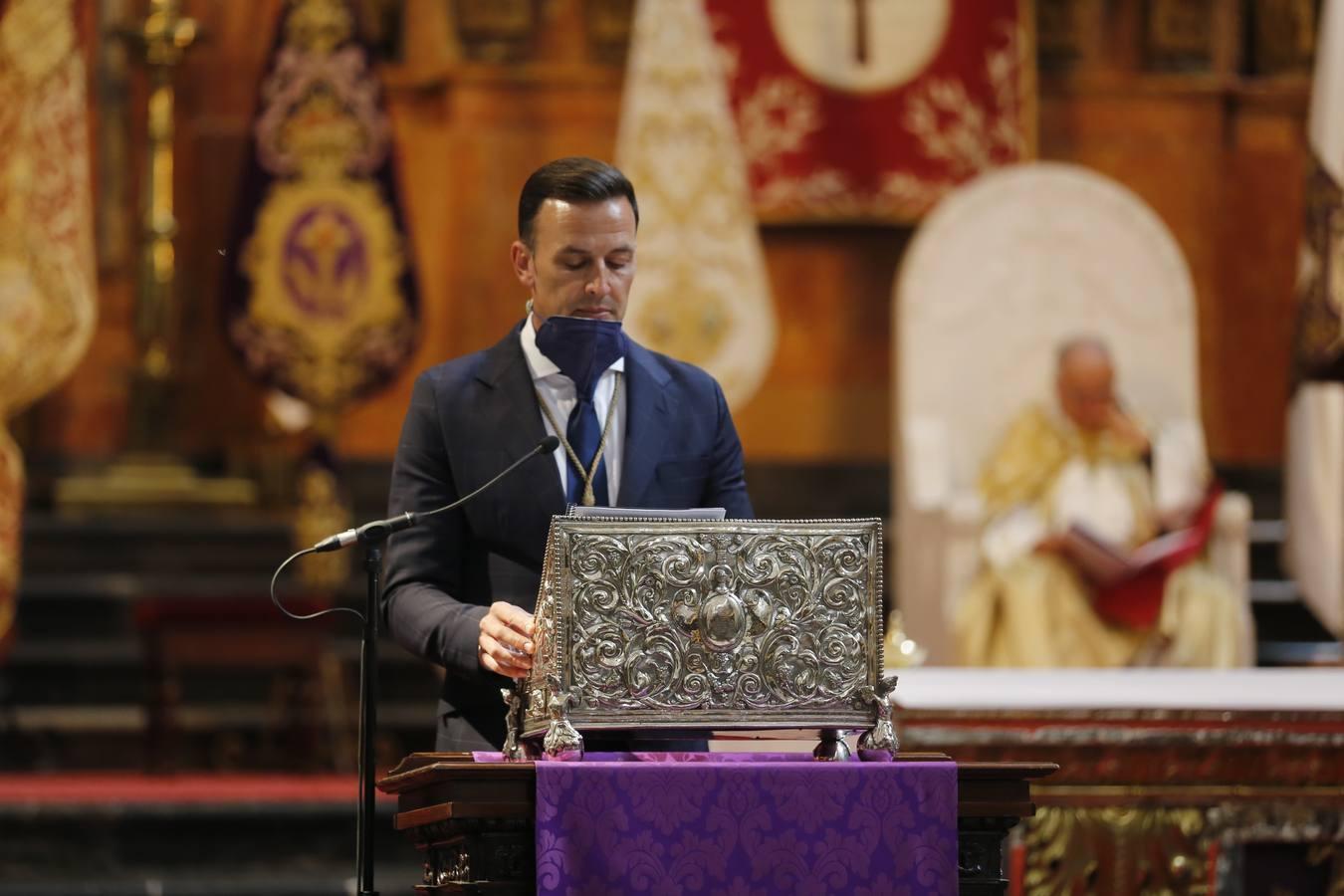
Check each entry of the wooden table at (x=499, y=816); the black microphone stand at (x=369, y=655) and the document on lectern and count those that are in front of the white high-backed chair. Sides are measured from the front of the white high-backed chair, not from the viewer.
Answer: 3

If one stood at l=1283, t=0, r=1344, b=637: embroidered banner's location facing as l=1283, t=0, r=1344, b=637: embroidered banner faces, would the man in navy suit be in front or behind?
in front

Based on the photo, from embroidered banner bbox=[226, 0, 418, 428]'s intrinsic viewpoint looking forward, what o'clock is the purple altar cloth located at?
The purple altar cloth is roughly at 12 o'clock from the embroidered banner.

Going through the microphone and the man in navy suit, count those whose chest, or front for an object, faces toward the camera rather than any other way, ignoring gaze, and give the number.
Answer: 1

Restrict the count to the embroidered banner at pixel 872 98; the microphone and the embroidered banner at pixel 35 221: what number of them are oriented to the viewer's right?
1

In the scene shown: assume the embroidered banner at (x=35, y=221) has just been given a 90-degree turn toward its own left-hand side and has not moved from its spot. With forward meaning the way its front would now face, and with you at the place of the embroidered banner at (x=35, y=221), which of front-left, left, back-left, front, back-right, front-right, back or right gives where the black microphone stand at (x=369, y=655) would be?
right

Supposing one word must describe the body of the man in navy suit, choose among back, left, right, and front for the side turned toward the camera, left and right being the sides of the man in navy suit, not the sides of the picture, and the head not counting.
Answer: front

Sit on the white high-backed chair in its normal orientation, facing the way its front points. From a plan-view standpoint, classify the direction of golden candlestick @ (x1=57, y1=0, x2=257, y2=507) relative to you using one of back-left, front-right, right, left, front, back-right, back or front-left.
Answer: right

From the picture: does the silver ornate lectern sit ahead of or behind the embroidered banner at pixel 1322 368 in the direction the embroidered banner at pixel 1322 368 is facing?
ahead

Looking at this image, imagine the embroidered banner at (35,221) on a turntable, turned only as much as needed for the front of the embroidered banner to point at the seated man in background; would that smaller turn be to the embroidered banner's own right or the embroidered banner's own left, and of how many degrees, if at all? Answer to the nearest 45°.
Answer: approximately 90° to the embroidered banner's own left

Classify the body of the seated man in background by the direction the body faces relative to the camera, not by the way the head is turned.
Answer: toward the camera

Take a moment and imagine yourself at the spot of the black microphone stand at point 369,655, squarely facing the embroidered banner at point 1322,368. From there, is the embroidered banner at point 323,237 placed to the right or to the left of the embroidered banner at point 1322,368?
left

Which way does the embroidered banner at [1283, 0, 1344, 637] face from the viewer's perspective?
toward the camera
